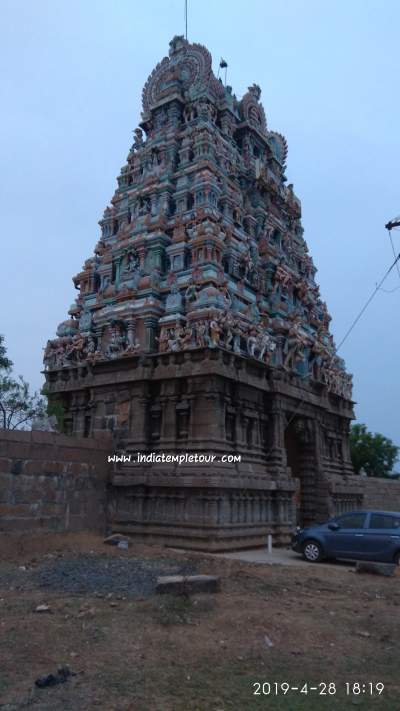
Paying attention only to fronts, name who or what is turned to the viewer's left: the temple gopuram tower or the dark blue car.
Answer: the dark blue car

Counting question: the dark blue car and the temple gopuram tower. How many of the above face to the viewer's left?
1

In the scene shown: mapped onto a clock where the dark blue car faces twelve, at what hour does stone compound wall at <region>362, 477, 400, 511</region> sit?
The stone compound wall is roughly at 3 o'clock from the dark blue car.

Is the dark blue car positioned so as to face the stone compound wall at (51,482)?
yes

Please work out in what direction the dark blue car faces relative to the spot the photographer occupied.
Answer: facing to the left of the viewer

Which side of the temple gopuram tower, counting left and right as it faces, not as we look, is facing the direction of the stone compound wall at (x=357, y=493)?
left

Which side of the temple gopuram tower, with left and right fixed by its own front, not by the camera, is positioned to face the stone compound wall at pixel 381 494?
left

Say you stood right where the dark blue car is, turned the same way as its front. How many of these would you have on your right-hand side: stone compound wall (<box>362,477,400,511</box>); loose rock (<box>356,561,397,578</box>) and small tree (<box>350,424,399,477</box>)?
2

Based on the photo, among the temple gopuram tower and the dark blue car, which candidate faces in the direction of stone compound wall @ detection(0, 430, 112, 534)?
the dark blue car

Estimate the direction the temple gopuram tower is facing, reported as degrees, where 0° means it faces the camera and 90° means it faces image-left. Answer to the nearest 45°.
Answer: approximately 315°
